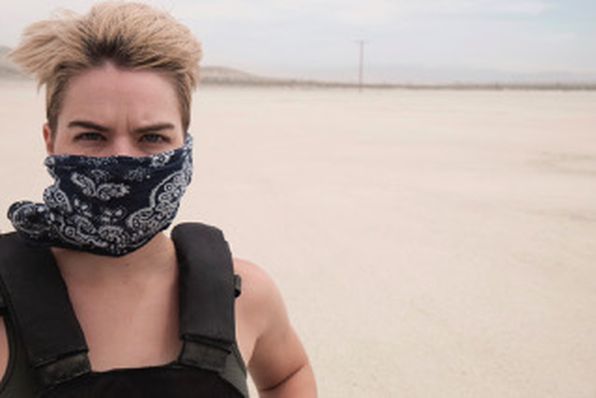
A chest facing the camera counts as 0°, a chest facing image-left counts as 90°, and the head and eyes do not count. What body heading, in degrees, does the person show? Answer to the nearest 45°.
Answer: approximately 0°
